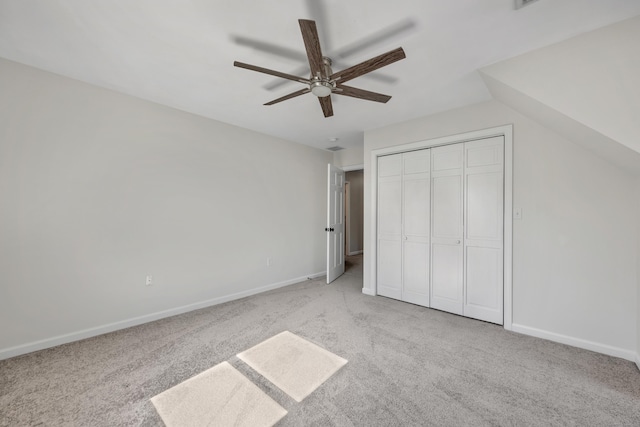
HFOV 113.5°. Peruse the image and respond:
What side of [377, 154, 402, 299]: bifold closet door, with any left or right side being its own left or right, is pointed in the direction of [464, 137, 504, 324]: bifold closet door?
left

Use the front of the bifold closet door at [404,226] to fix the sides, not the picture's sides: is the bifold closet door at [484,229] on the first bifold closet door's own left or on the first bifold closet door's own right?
on the first bifold closet door's own left

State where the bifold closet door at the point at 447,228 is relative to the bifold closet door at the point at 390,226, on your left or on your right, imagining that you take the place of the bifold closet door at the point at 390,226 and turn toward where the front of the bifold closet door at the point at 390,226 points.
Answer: on your left

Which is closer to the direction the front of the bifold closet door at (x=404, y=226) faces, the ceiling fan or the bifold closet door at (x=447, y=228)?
the ceiling fan

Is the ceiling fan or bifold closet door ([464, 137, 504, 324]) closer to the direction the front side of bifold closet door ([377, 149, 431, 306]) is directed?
the ceiling fan

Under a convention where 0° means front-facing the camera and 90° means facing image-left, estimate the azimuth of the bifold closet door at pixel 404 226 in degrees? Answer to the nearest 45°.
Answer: approximately 45°
